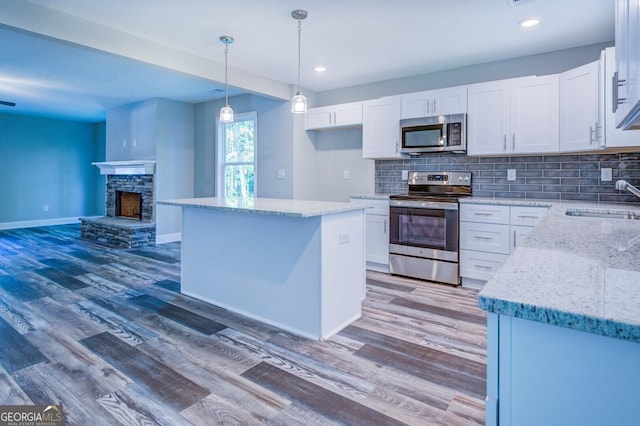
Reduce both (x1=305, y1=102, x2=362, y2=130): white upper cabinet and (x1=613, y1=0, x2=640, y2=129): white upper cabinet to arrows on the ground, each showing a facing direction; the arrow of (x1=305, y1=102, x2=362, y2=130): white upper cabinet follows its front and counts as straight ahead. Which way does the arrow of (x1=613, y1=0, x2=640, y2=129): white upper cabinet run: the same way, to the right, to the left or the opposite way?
to the right

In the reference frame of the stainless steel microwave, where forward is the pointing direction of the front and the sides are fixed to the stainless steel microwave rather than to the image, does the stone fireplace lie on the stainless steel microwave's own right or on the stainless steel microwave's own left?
on the stainless steel microwave's own right

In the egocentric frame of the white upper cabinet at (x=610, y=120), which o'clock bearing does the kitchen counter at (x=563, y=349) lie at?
The kitchen counter is roughly at 9 o'clock from the white upper cabinet.

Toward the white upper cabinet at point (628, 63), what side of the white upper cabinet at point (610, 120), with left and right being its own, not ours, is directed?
left

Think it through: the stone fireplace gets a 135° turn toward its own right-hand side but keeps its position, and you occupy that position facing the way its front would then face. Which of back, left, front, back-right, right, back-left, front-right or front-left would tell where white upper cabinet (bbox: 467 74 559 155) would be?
back-right

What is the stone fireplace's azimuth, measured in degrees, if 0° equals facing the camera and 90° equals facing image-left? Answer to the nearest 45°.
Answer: approximately 45°

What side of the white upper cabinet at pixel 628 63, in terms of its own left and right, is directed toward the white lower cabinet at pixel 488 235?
right

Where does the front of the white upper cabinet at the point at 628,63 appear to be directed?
to the viewer's left

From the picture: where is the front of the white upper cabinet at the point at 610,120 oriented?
to the viewer's left

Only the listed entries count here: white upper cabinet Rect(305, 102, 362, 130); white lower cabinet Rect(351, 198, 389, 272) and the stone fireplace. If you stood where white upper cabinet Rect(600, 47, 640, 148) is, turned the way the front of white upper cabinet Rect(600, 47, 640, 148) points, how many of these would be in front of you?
3

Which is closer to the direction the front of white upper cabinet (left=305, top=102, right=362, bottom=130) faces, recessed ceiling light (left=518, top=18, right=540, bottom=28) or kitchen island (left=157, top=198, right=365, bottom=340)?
the kitchen island
